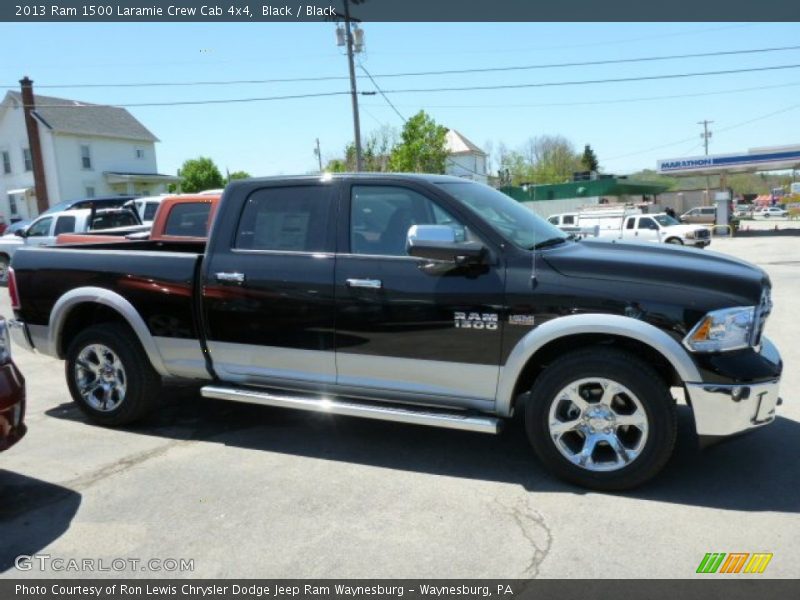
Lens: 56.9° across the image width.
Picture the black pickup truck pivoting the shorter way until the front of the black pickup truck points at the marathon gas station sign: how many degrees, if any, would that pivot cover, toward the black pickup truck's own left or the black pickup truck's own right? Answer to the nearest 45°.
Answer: approximately 90° to the black pickup truck's own left

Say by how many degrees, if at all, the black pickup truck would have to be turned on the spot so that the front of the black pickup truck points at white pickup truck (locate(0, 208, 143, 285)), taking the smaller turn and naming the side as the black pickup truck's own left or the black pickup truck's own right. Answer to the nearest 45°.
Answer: approximately 180°

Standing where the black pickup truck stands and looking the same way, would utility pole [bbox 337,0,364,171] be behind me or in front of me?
behind

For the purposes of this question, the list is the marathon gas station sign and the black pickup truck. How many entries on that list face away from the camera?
0

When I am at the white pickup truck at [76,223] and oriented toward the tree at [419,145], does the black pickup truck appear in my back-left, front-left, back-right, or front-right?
back-right

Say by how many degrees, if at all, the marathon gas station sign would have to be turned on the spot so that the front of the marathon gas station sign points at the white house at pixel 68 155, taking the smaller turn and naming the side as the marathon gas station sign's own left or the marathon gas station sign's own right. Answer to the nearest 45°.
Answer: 0° — it already faces it

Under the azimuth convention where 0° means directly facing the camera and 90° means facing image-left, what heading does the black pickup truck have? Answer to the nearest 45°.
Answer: approximately 315°

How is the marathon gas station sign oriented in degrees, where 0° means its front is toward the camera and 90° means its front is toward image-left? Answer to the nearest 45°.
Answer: approximately 45°

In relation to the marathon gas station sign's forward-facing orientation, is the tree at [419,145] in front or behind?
in front

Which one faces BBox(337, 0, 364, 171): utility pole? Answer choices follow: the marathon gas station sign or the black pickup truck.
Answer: the marathon gas station sign
